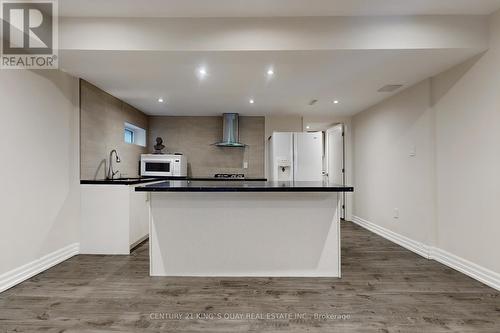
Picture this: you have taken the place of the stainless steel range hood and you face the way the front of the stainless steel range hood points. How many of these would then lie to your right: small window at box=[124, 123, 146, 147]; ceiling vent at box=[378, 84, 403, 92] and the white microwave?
2

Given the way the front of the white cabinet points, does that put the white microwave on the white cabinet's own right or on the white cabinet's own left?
on the white cabinet's own left

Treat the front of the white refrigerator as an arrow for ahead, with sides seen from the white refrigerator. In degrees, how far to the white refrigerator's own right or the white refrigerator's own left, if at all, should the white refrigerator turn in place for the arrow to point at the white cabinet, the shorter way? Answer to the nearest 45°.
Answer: approximately 45° to the white refrigerator's own right

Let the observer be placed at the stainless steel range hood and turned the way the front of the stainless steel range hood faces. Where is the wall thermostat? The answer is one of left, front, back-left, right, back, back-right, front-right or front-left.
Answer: front-left

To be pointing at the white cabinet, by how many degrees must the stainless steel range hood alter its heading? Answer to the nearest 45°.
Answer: approximately 45° to its right

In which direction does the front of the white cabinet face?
to the viewer's right

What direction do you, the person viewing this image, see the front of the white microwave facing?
facing the viewer

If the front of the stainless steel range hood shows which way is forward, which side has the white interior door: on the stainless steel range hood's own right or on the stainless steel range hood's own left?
on the stainless steel range hood's own left

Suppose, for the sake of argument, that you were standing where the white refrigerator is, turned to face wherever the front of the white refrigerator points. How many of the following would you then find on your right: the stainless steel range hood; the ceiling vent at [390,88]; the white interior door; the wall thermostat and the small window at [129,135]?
2

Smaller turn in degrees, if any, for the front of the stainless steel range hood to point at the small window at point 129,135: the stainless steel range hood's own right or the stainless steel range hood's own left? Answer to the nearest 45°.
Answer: approximately 90° to the stainless steel range hood's own right

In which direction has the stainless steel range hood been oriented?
toward the camera

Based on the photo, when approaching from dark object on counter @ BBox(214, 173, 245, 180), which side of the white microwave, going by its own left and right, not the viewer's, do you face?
left

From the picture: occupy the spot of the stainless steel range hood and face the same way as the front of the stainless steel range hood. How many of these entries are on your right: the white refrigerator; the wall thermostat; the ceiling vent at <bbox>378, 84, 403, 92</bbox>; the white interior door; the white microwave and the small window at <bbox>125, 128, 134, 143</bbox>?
2

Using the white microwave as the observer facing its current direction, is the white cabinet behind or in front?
in front

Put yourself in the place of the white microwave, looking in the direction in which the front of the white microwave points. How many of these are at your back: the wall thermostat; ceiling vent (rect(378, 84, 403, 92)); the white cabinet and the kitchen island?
0
